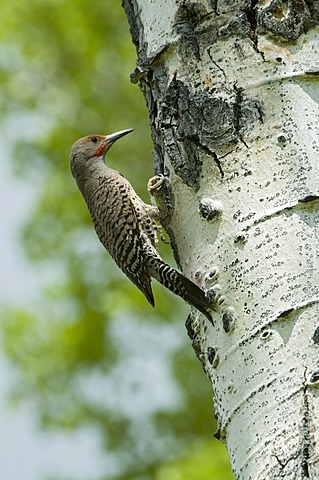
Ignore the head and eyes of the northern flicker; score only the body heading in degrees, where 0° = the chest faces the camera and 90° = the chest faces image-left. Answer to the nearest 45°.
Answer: approximately 270°
